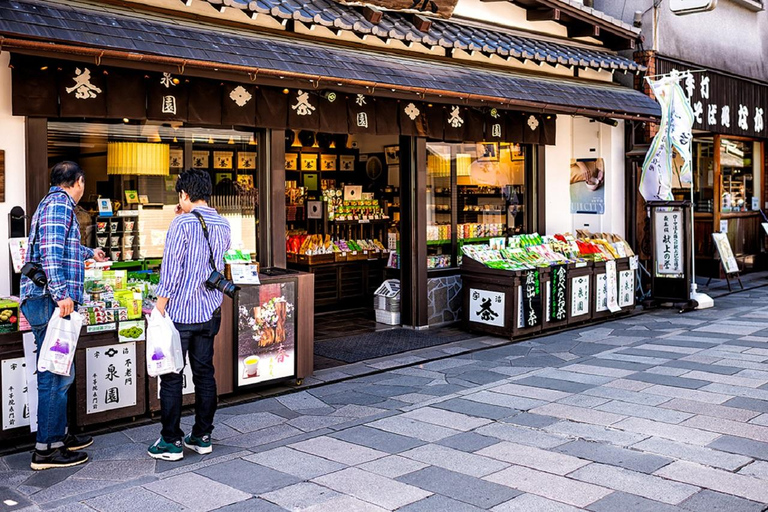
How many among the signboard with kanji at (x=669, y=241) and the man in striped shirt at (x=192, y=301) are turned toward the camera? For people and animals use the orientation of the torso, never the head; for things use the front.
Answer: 1

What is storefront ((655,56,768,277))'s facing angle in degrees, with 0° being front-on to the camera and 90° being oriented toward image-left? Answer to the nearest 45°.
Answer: approximately 315°

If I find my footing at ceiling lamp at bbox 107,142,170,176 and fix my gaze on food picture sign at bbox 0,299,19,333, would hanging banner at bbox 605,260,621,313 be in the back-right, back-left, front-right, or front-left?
back-left

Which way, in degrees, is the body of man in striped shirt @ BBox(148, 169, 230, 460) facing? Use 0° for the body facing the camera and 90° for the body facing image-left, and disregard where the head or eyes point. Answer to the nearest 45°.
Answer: approximately 135°

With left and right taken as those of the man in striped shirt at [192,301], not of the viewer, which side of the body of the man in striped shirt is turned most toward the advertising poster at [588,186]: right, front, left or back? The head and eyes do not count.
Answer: right

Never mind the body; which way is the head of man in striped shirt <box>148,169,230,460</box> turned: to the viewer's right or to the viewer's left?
to the viewer's left
